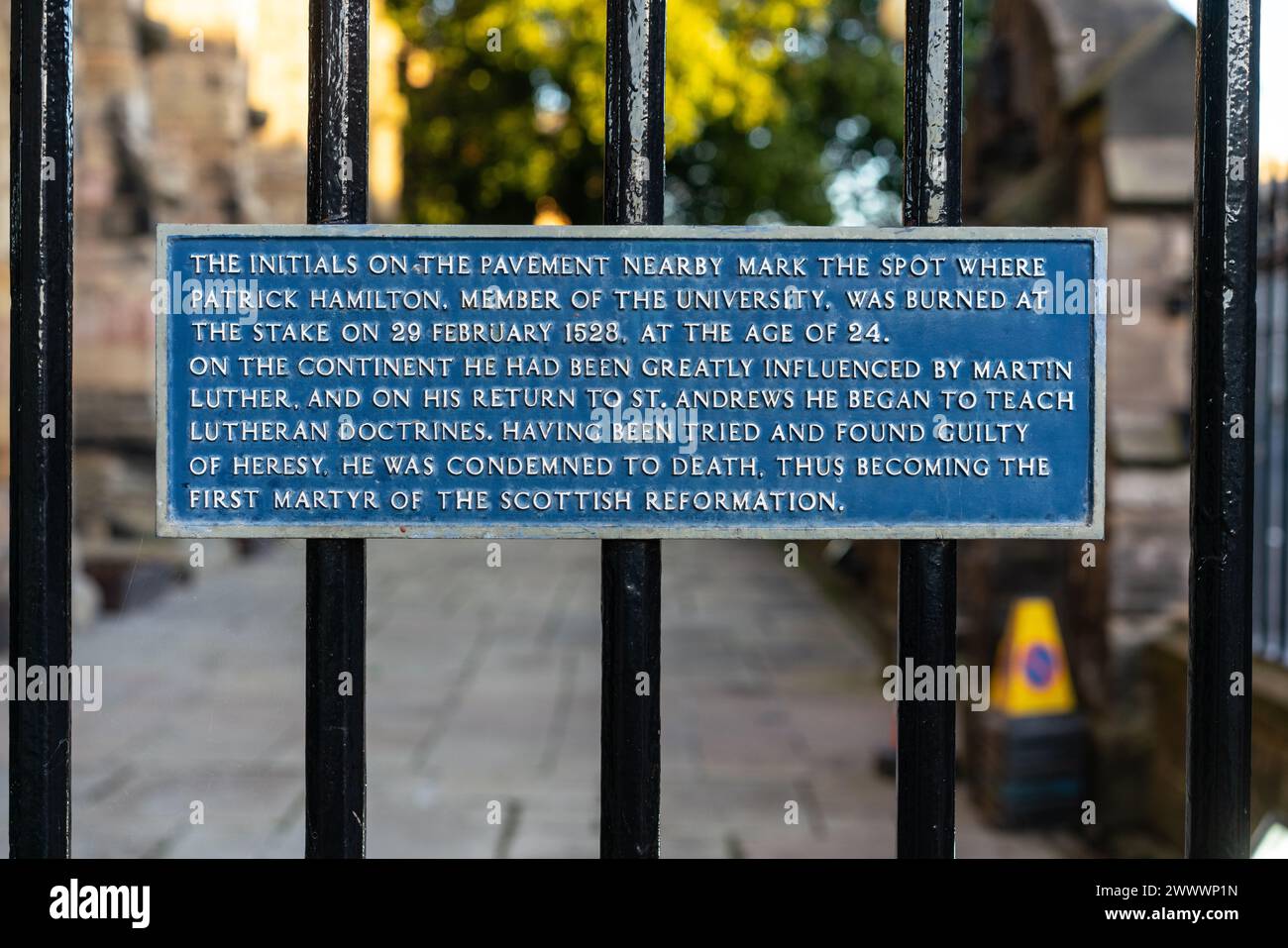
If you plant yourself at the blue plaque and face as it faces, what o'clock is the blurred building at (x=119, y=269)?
The blurred building is roughly at 5 o'clock from the blue plaque.

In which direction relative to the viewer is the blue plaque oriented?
toward the camera
